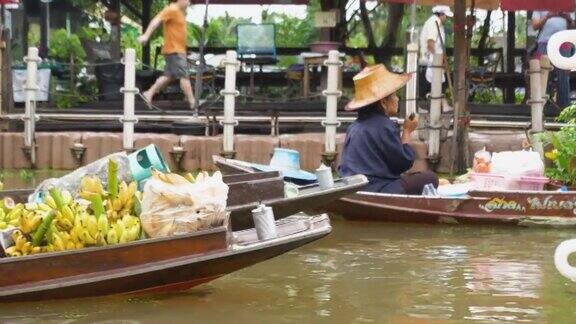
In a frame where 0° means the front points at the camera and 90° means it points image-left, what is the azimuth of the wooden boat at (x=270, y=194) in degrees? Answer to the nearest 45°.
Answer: approximately 270°

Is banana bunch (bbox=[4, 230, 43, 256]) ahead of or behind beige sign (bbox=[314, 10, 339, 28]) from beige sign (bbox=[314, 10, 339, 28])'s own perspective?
ahead

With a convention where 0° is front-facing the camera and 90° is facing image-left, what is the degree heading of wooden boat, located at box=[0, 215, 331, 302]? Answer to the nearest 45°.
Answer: approximately 270°

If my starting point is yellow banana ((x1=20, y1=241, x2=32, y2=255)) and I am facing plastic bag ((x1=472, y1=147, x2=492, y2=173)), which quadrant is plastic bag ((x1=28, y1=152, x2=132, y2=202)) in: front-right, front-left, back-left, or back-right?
front-left

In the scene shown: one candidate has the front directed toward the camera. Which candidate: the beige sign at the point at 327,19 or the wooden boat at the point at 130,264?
the beige sign

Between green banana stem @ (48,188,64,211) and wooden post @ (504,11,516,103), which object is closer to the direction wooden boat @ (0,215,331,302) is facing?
the wooden post

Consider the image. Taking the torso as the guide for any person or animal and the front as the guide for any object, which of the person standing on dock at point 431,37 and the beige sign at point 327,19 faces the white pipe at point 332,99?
the beige sign

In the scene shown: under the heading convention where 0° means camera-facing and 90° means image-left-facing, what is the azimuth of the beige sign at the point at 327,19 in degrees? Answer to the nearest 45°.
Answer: approximately 0°

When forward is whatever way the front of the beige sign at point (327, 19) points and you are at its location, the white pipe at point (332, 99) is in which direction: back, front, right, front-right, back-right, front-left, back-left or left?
front

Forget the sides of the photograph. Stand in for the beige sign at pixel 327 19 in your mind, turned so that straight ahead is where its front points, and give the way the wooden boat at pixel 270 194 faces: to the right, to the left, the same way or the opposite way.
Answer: to the left

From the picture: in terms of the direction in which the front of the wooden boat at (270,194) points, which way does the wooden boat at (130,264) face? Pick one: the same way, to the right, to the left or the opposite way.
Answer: the same way

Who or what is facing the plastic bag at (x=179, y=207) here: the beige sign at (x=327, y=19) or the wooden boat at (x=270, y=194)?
the beige sign

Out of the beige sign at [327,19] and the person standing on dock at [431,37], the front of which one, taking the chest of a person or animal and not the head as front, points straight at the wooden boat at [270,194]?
the beige sign

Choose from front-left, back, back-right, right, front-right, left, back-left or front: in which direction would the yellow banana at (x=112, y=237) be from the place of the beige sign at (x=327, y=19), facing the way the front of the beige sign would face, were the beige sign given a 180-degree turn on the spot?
back

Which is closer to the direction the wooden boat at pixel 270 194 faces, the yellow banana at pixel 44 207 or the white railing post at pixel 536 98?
the white railing post
